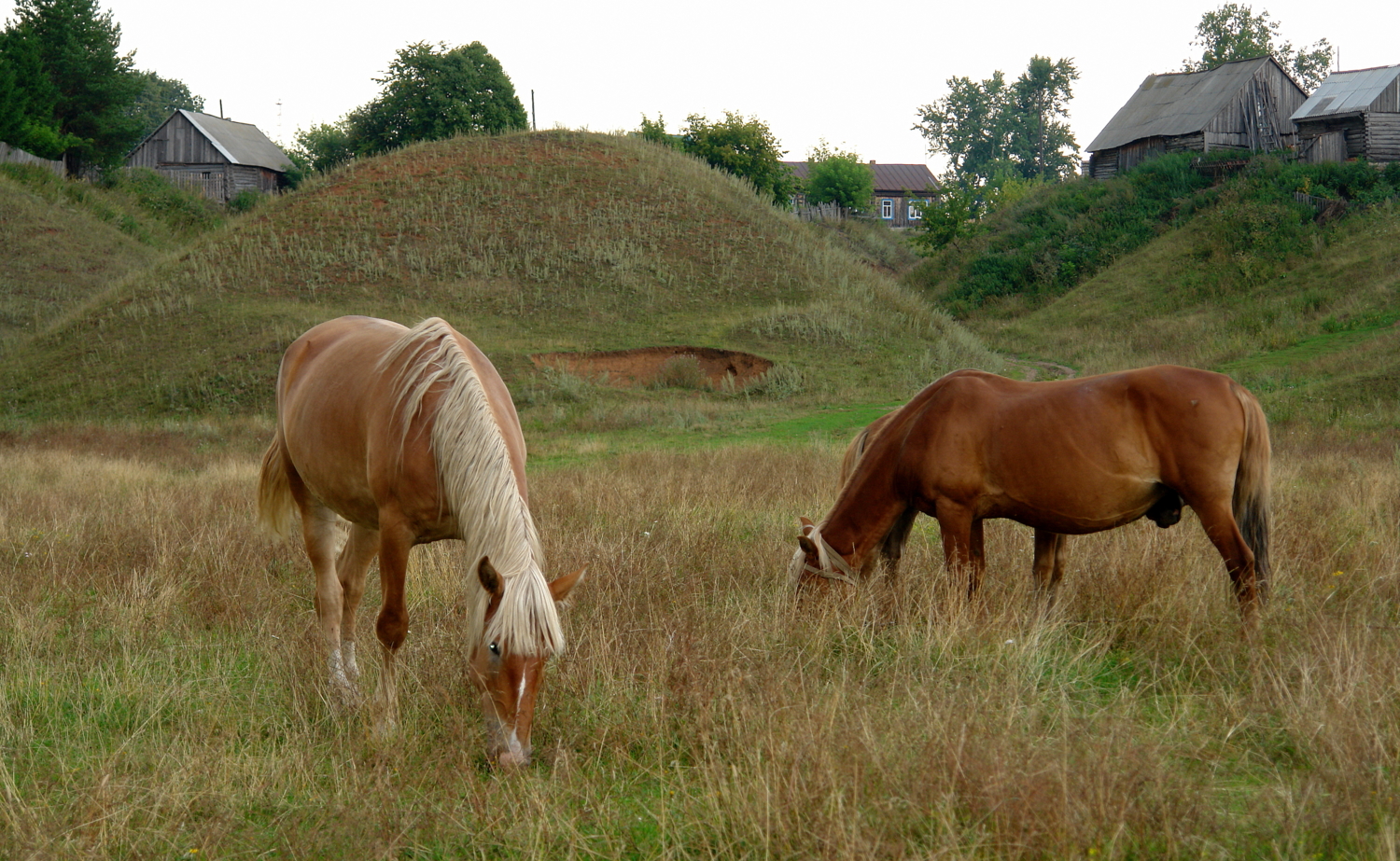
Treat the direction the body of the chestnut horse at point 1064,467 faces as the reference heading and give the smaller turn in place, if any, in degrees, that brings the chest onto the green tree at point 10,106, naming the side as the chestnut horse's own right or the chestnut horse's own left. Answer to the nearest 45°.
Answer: approximately 45° to the chestnut horse's own right

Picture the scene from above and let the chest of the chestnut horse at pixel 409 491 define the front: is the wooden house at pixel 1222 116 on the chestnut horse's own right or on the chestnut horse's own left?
on the chestnut horse's own left

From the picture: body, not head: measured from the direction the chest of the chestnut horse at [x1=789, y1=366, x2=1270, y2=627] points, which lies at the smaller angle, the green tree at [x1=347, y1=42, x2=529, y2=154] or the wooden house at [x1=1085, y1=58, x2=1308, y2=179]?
the green tree

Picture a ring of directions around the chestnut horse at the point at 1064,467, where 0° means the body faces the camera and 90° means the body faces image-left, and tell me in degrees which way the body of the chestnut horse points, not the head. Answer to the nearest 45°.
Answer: approximately 90°

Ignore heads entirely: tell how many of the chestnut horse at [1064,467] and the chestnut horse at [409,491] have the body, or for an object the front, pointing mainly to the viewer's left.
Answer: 1

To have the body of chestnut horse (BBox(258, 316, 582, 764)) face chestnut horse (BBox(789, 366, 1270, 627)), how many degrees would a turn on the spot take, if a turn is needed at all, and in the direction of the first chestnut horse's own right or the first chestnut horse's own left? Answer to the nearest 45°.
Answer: approximately 45° to the first chestnut horse's own left

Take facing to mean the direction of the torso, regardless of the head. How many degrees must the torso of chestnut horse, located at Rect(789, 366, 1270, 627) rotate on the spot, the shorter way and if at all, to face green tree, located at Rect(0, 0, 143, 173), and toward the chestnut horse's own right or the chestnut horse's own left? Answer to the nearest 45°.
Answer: approximately 45° to the chestnut horse's own right

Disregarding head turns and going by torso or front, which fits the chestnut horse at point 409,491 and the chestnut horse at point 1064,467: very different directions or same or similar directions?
very different directions
